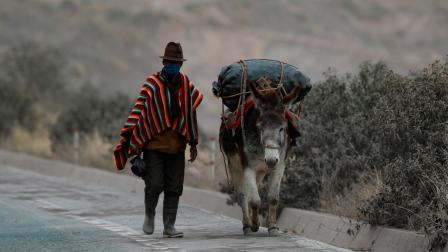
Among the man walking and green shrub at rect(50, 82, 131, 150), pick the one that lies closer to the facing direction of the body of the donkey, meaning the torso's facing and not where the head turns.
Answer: the man walking

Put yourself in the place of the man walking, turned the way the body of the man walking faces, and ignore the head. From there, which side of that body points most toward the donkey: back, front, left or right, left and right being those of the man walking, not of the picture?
left

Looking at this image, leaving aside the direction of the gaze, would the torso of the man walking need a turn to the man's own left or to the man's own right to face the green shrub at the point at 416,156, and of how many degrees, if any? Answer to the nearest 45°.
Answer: approximately 90° to the man's own left

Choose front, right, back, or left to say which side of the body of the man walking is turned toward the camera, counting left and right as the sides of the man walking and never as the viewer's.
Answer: front

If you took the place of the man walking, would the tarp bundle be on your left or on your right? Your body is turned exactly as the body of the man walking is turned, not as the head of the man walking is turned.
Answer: on your left

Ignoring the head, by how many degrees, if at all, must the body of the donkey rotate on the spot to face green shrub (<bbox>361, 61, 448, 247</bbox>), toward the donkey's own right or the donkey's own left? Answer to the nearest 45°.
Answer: approximately 90° to the donkey's own left

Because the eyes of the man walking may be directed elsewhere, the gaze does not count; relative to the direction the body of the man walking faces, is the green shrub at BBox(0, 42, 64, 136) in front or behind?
behind

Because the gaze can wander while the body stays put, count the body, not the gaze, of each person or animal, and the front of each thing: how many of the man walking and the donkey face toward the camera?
2

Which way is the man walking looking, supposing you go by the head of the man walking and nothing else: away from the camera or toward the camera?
toward the camera

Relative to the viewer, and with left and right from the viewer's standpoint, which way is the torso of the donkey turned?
facing the viewer
